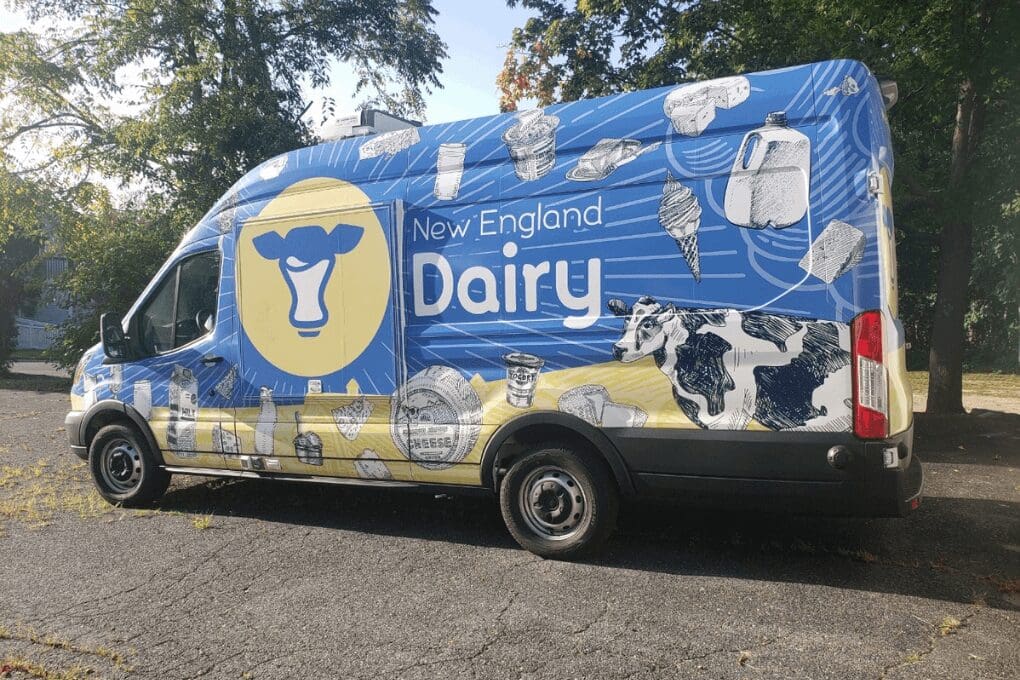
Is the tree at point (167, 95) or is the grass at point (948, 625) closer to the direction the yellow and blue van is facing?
the tree

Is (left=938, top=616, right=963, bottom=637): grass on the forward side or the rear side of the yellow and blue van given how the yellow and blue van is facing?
on the rear side

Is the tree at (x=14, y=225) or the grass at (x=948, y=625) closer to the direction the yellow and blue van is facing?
the tree

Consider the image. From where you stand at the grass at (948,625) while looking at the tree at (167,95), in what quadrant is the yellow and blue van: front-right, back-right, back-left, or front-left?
front-left

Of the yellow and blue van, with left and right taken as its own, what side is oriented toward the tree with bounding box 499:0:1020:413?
right

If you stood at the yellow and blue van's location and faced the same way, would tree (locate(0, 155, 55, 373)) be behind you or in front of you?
in front

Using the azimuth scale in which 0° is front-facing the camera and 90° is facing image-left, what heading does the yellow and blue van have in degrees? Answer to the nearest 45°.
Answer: approximately 135°

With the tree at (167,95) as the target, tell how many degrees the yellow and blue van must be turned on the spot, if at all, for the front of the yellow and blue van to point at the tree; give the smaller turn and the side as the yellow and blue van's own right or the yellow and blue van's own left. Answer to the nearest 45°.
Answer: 0° — it already faces it

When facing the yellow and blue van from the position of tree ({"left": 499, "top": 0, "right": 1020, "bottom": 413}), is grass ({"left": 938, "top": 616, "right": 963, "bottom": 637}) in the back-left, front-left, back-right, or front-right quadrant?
front-left
